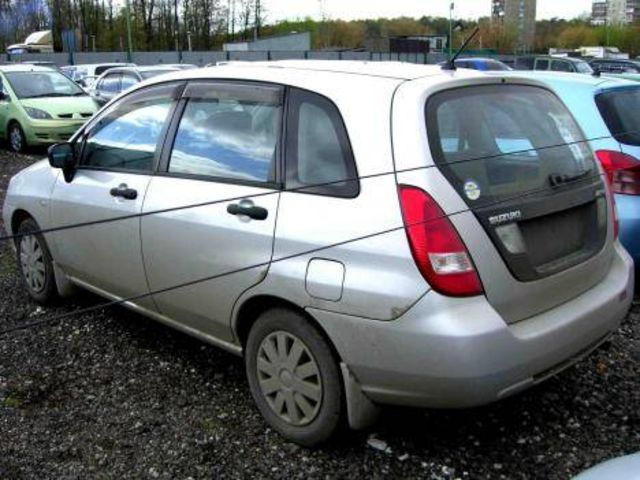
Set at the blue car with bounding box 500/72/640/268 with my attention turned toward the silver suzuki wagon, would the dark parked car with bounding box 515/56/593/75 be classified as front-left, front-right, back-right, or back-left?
back-right

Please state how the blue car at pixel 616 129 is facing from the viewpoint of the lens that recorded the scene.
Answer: facing away from the viewer and to the left of the viewer

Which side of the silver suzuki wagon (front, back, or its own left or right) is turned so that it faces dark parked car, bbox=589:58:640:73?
right

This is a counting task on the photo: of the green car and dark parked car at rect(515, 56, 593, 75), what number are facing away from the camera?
0

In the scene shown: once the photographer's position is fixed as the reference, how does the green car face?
facing the viewer and to the right of the viewer

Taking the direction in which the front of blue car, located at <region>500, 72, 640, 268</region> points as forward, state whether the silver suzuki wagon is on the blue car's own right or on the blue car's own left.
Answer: on the blue car's own left

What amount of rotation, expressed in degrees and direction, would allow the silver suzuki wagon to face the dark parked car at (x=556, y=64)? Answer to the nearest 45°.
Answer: approximately 45° to its right

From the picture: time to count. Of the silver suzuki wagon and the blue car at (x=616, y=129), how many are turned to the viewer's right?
0

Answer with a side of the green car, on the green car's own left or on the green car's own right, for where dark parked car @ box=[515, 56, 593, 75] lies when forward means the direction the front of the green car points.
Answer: on the green car's own left

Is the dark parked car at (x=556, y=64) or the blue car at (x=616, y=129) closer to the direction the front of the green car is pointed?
the blue car

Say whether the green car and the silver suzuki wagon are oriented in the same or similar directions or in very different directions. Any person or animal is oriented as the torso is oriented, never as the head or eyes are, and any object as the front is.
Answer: very different directions

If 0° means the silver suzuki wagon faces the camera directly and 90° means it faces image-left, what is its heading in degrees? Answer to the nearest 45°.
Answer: approximately 135°

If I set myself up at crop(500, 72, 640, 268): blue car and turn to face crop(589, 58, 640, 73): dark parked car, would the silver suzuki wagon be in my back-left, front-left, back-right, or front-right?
back-left
